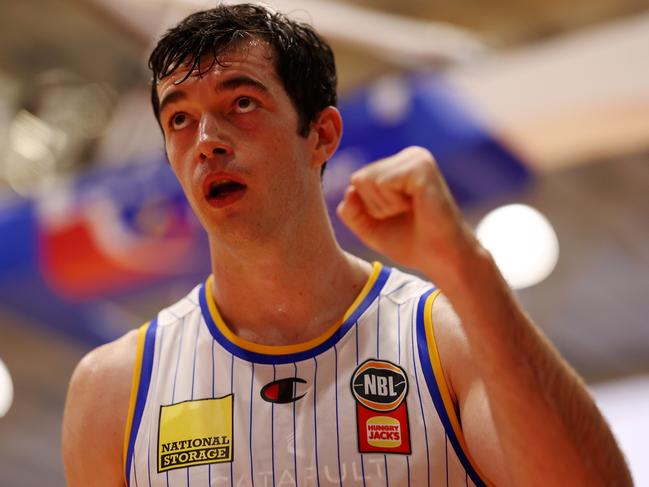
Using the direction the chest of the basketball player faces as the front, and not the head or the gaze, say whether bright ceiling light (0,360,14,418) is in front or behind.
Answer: behind

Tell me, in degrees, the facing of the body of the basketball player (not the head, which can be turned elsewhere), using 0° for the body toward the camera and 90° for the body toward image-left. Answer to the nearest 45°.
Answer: approximately 0°

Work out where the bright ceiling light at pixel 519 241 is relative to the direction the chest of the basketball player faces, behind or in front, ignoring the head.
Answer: behind

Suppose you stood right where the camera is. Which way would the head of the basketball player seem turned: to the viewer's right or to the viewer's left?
to the viewer's left
